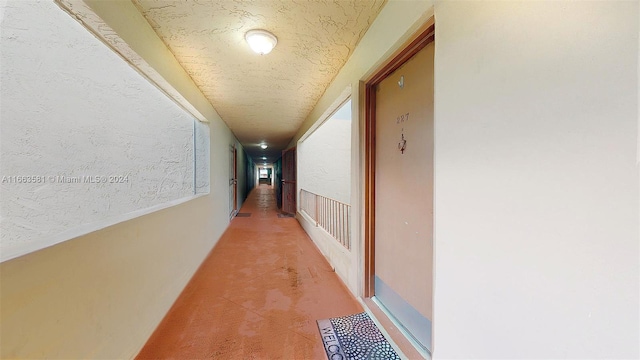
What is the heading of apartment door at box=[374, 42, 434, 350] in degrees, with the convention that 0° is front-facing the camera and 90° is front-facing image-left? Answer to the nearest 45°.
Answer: approximately 45°

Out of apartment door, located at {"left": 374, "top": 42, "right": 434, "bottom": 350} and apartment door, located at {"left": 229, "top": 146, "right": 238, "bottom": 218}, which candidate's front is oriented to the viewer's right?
apartment door, located at {"left": 229, "top": 146, "right": 238, "bottom": 218}

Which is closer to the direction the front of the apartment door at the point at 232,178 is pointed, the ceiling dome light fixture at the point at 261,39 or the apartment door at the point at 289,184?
the apartment door

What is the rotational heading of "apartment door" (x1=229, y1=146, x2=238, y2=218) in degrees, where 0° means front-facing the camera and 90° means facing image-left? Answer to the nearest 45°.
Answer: approximately 270°

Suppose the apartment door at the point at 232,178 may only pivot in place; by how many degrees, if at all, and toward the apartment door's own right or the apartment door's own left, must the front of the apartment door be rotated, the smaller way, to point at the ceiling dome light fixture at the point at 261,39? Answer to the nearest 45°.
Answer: approximately 90° to the apartment door's own right

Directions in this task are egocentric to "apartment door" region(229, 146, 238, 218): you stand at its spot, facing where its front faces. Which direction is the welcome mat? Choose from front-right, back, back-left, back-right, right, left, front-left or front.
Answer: right

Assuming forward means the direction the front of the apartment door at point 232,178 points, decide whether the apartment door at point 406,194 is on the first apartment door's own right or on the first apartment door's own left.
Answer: on the first apartment door's own right

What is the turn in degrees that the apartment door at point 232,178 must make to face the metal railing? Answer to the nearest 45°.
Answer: approximately 45° to its right

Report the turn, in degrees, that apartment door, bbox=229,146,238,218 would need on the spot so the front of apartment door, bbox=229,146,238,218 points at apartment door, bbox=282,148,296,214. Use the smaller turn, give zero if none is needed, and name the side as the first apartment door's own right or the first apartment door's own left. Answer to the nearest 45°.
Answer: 0° — it already faces it

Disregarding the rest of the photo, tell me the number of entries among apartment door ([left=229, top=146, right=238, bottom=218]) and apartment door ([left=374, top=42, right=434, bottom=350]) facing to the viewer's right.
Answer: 1

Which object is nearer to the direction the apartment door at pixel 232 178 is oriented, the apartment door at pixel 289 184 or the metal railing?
the apartment door

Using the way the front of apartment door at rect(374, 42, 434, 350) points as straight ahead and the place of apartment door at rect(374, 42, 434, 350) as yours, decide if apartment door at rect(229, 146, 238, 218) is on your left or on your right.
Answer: on your right
